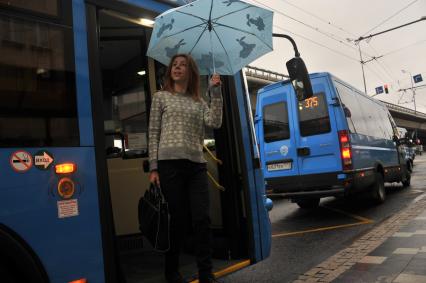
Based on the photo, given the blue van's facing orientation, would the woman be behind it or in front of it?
behind

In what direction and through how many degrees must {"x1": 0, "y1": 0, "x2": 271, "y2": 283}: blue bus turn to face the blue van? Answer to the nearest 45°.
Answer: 0° — it already faces it

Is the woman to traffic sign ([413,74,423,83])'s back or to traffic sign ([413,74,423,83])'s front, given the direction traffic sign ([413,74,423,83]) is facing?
to the front

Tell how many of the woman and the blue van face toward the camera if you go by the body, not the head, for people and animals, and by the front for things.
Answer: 1

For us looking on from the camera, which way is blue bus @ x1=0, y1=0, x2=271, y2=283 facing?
facing away from the viewer and to the right of the viewer

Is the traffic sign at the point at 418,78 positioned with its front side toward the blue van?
yes

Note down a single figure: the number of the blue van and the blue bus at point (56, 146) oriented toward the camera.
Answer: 0

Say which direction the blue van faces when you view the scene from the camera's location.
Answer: facing away from the viewer and to the right of the viewer

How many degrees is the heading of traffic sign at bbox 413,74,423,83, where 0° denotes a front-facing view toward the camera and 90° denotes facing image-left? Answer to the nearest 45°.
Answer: approximately 0°

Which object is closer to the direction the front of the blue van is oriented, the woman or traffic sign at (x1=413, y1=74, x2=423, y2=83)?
the traffic sign

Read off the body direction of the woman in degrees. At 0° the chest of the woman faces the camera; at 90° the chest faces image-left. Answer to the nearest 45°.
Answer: approximately 0°

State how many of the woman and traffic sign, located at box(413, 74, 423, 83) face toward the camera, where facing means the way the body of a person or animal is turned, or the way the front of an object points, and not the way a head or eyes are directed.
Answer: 2
